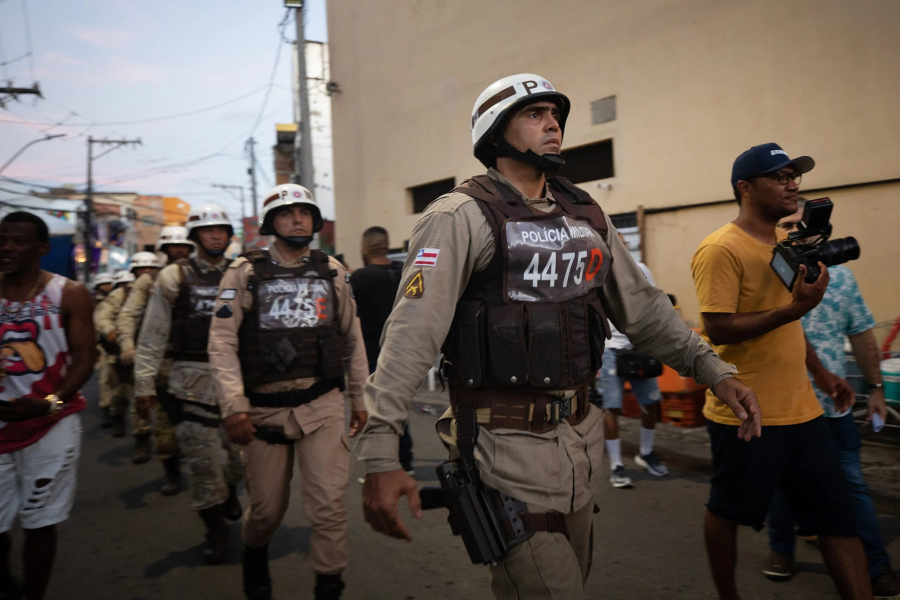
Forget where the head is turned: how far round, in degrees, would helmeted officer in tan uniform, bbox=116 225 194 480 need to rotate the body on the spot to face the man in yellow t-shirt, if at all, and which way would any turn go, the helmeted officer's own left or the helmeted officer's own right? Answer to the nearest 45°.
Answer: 0° — they already face them

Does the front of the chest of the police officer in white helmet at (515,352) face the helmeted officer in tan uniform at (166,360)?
no

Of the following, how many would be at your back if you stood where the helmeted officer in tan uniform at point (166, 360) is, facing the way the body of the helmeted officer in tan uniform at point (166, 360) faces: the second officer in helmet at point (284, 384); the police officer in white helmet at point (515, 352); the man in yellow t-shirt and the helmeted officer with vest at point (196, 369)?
0

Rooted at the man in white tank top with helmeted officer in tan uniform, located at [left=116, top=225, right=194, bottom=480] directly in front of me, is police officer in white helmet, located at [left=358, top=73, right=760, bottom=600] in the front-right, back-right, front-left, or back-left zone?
back-right

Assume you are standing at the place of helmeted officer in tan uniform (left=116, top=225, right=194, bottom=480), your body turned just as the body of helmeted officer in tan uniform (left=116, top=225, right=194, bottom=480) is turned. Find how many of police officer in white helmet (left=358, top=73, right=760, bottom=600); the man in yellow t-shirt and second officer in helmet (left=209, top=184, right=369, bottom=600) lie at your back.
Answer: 0

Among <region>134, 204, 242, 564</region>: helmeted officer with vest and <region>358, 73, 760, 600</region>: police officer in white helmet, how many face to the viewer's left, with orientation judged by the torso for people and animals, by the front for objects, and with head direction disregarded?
0

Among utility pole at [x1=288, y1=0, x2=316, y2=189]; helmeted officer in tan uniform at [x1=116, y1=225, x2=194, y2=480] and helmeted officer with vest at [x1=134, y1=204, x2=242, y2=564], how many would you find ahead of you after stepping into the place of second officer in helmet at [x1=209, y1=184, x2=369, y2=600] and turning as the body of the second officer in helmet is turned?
0

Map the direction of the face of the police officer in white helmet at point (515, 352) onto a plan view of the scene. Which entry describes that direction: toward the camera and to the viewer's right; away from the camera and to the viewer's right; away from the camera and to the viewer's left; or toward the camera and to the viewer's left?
toward the camera and to the viewer's right

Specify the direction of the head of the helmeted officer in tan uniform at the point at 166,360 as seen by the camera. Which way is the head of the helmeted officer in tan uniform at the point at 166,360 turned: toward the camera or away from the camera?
toward the camera

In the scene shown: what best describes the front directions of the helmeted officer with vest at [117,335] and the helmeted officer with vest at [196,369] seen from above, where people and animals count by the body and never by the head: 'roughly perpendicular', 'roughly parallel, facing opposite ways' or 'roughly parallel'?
roughly parallel

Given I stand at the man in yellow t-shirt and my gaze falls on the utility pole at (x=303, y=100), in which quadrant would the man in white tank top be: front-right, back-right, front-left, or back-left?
front-left

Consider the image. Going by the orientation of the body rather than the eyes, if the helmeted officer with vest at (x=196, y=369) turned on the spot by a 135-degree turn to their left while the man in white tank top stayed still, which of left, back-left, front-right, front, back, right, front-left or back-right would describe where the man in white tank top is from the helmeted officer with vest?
back-left

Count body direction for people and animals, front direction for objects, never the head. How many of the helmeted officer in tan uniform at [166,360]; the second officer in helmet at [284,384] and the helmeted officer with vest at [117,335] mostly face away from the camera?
0

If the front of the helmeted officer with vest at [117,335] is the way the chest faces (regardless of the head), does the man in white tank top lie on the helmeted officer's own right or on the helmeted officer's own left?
on the helmeted officer's own right

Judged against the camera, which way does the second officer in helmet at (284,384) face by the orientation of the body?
toward the camera

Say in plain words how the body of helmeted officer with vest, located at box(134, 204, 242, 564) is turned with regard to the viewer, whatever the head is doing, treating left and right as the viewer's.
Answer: facing the viewer and to the right of the viewer

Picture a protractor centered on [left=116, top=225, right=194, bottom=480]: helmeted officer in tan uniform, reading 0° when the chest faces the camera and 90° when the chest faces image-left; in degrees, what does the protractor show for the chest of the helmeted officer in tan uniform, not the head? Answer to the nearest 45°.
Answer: approximately 315°

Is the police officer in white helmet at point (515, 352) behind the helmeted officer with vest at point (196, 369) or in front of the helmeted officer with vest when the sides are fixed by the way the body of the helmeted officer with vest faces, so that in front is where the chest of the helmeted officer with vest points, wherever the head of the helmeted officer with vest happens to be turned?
in front

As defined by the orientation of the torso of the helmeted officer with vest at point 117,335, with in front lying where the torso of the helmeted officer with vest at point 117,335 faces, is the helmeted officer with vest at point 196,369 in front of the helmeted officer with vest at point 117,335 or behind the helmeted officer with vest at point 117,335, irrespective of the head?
in front

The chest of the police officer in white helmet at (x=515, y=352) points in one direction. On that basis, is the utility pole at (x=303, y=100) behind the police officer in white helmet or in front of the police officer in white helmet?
behind
